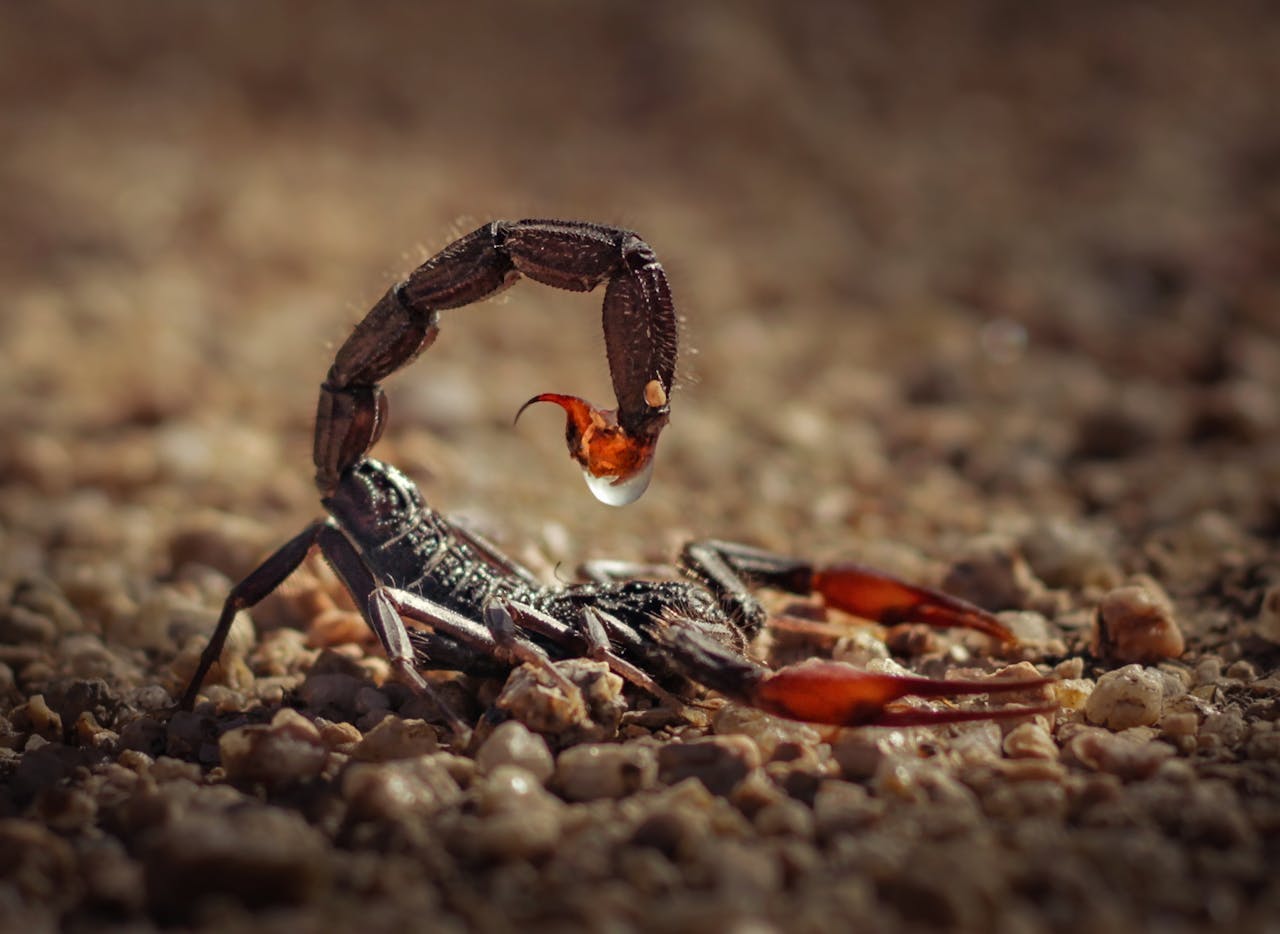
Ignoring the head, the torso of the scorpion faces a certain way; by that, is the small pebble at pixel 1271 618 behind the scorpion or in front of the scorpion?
in front

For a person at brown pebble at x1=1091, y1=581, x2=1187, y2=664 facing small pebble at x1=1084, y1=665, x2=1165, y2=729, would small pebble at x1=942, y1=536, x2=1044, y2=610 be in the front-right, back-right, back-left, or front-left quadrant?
back-right

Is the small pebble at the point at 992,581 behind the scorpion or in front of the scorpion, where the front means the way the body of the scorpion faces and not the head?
in front

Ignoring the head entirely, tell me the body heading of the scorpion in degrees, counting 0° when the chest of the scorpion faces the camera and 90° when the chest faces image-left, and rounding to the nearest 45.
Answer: approximately 270°

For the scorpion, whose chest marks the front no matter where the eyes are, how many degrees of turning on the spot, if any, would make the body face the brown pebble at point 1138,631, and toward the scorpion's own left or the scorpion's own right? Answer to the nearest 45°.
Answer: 0° — it already faces it

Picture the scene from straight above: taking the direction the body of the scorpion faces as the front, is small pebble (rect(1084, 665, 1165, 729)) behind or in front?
in front

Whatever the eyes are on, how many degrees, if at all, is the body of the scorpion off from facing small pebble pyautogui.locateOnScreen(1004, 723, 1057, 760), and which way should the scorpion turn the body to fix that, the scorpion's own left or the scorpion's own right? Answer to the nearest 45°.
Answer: approximately 45° to the scorpion's own right
